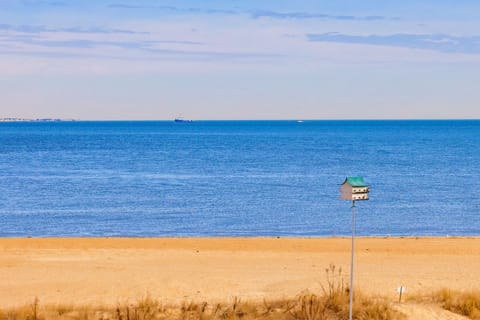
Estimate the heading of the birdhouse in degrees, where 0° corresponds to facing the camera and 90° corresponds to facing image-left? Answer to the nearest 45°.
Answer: approximately 315°
